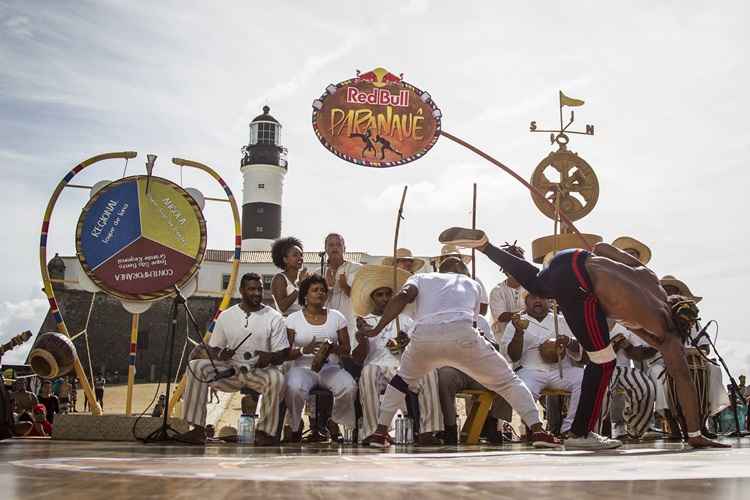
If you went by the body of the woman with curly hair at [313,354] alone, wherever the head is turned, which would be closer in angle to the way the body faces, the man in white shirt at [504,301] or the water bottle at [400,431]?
the water bottle

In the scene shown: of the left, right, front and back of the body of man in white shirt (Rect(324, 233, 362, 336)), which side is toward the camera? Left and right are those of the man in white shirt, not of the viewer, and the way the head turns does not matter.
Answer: front

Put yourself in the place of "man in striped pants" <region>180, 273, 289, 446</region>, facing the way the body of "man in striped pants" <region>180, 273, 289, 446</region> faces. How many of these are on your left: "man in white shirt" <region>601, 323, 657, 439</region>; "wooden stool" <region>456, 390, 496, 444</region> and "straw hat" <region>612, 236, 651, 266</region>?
3

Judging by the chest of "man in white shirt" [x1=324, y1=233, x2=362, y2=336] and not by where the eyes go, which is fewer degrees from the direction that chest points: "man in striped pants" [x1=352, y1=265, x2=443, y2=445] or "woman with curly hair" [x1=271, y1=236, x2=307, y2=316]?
the man in striped pants

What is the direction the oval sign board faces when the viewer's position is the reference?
facing the viewer

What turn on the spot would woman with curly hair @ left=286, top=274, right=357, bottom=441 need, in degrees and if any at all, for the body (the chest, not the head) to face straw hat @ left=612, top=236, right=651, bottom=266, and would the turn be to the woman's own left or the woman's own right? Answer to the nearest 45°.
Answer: approximately 90° to the woman's own left

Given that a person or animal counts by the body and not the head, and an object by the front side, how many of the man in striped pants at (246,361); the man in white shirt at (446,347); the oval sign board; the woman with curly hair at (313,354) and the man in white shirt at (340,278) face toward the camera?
4

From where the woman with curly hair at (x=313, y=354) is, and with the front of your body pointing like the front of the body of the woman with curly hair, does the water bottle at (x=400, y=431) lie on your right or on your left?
on your left

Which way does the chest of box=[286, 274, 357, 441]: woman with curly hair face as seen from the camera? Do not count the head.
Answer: toward the camera

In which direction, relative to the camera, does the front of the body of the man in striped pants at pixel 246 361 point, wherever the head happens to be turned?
toward the camera
